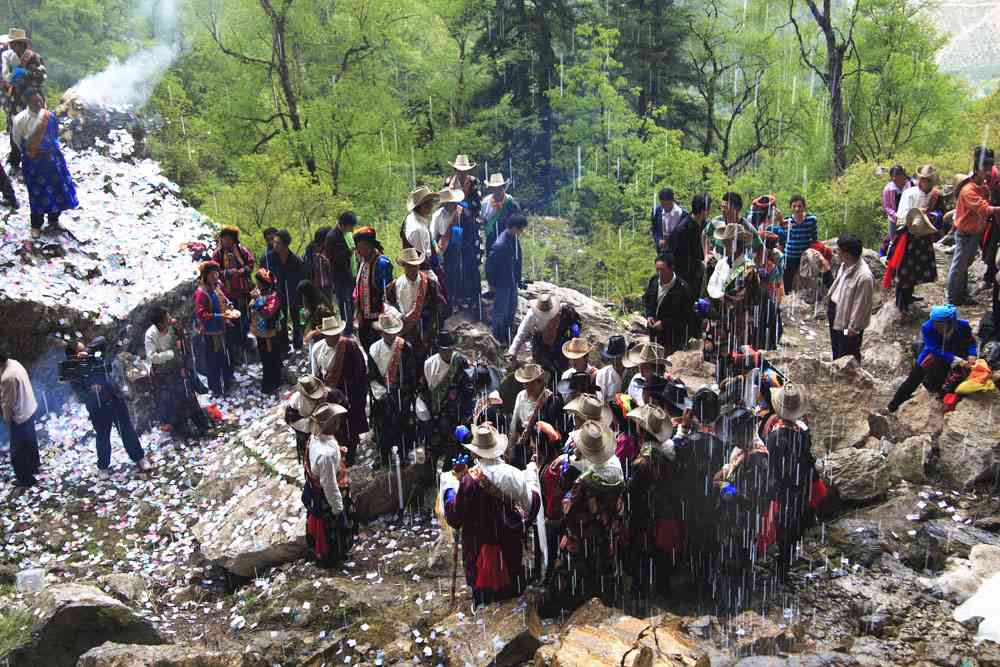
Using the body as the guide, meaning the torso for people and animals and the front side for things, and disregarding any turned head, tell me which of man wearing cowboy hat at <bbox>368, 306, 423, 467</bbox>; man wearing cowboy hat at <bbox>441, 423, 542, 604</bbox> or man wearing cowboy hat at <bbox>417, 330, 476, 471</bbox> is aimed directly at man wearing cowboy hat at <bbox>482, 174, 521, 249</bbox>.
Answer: man wearing cowboy hat at <bbox>441, 423, 542, 604</bbox>

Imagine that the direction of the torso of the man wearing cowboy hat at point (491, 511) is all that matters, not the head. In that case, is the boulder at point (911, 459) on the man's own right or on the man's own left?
on the man's own right

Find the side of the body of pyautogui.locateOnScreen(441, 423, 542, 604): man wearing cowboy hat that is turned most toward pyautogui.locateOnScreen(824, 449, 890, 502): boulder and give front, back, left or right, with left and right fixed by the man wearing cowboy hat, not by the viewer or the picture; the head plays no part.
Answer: right

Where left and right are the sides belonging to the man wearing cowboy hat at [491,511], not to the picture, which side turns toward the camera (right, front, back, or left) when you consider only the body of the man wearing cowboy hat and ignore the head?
back

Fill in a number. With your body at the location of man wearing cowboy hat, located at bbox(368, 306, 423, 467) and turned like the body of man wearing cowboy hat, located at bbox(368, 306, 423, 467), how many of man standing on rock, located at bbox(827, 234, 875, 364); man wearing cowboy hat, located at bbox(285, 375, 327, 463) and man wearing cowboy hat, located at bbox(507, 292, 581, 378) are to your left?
2

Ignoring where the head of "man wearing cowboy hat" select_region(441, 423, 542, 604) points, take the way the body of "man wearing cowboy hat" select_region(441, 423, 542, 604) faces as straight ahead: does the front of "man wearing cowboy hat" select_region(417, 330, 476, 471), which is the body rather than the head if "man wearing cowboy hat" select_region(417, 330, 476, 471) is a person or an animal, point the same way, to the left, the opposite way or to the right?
the opposite way

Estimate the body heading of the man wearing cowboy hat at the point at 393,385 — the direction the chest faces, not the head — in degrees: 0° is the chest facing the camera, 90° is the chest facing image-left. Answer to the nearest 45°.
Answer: approximately 0°

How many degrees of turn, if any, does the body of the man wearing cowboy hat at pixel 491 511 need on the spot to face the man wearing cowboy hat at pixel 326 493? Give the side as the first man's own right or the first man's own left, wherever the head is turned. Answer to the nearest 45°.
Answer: approximately 45° to the first man's own left

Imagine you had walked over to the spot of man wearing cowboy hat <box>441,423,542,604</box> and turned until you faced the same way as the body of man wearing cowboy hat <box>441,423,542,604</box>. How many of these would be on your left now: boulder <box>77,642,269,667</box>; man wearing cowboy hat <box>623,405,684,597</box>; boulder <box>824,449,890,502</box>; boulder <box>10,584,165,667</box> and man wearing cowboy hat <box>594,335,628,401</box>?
2
